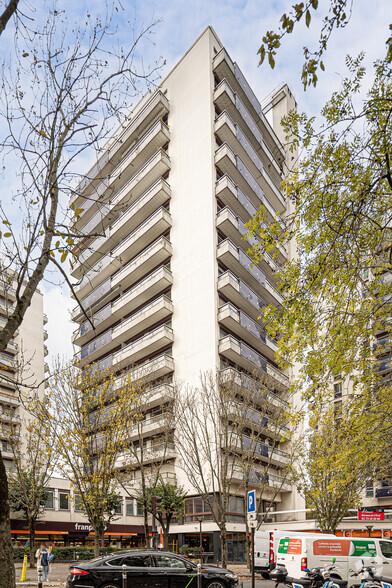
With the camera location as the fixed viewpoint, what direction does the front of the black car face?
facing to the right of the viewer

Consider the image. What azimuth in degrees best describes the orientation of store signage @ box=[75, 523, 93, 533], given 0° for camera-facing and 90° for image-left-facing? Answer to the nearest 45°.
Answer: approximately 0°

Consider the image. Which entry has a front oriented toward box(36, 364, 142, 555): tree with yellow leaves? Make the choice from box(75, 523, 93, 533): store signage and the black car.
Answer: the store signage

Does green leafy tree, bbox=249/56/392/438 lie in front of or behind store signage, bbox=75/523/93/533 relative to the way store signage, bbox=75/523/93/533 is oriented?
in front

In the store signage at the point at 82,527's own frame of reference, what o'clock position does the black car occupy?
The black car is roughly at 12 o'clock from the store signage.

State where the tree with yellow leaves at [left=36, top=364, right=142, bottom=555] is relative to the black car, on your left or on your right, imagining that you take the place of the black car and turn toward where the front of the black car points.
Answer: on your left

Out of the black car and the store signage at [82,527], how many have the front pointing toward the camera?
1

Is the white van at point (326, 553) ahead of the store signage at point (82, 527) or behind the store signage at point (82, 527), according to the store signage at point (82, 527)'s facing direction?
ahead
